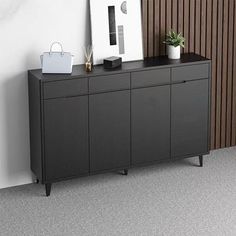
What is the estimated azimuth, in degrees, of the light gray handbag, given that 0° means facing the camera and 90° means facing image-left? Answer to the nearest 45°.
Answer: approximately 0°

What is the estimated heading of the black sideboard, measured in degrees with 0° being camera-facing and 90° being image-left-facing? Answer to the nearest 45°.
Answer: approximately 315°

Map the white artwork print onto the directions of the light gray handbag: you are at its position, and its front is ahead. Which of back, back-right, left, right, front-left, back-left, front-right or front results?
back-left

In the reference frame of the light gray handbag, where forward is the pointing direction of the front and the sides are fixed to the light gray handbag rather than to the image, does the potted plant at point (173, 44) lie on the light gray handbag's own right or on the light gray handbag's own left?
on the light gray handbag's own left
